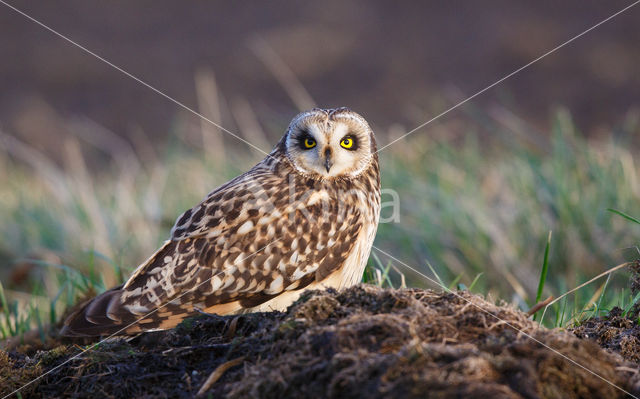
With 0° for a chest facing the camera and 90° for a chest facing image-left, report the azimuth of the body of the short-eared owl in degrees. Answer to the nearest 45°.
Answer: approximately 270°
